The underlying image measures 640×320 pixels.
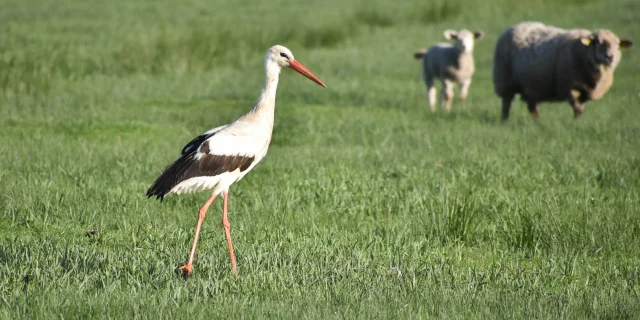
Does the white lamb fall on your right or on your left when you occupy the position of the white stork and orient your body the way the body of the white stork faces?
on your left

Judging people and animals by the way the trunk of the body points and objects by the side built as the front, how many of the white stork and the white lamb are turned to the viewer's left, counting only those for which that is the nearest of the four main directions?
0

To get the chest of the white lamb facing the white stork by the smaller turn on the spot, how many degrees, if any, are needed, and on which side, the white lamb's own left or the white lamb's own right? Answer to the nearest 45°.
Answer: approximately 45° to the white lamb's own right

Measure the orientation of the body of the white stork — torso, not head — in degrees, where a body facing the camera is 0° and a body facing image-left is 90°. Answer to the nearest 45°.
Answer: approximately 270°
